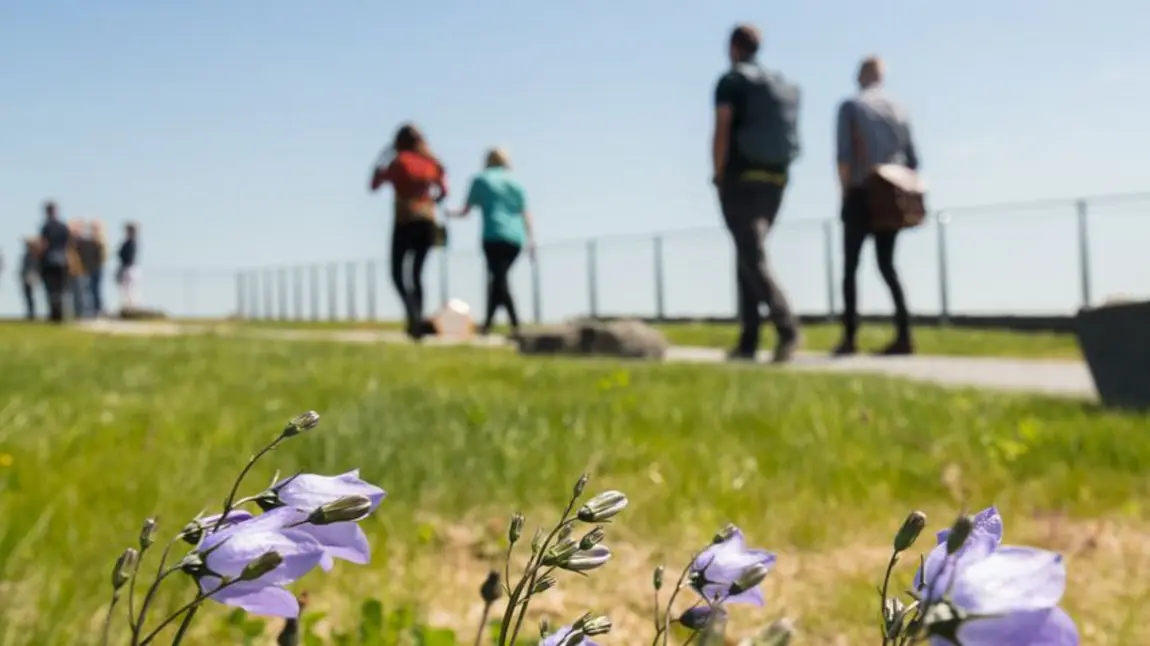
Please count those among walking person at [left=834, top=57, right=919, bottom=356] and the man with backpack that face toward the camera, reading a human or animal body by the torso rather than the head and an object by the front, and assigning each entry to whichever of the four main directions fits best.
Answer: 0

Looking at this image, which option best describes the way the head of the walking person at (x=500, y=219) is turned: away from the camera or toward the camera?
away from the camera

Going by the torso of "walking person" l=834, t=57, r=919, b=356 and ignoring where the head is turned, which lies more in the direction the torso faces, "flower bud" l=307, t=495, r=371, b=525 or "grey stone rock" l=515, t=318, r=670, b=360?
the grey stone rock

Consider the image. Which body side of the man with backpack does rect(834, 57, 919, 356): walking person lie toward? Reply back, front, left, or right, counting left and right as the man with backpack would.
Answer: right

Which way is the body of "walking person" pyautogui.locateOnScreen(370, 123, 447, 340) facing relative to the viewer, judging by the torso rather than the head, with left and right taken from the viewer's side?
facing away from the viewer and to the left of the viewer

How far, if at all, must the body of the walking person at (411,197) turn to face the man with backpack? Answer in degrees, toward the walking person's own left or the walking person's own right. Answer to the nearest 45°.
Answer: approximately 180°

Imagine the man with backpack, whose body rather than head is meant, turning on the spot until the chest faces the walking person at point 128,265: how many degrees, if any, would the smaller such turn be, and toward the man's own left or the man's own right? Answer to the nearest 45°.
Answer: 0° — they already face them

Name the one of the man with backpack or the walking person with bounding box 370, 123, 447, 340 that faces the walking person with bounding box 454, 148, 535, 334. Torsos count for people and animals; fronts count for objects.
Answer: the man with backpack

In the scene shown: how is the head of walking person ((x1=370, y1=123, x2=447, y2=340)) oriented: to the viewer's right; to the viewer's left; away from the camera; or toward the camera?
away from the camera

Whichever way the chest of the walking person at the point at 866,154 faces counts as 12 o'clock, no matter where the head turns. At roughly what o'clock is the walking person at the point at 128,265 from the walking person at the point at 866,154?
the walking person at the point at 128,265 is roughly at 12 o'clock from the walking person at the point at 866,154.

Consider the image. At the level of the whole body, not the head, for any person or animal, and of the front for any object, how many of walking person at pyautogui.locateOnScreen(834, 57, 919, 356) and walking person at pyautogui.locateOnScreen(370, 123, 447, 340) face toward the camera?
0

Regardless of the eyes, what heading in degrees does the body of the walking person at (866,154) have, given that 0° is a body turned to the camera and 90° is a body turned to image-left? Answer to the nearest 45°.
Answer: approximately 135°

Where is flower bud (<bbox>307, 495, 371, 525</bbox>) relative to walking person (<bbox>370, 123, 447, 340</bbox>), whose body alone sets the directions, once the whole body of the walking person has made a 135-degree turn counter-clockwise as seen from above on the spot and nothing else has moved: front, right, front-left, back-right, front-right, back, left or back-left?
front

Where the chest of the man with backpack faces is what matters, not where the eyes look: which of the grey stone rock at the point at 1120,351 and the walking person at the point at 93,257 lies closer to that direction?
the walking person
